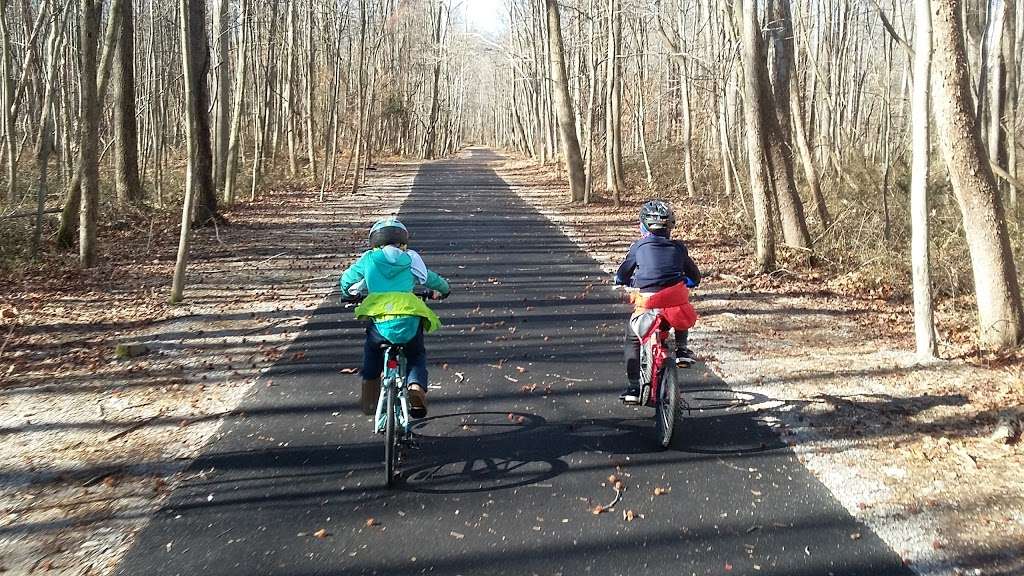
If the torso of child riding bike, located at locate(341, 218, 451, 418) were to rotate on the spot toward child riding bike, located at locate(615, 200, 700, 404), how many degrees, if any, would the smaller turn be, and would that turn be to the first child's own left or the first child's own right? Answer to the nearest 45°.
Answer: approximately 90° to the first child's own right

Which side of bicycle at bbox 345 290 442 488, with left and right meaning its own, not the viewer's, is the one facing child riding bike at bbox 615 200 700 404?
right

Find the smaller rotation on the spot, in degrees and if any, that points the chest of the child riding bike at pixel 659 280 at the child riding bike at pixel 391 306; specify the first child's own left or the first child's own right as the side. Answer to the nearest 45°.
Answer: approximately 135° to the first child's own left

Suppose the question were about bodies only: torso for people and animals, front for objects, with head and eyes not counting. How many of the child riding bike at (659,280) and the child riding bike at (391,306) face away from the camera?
2

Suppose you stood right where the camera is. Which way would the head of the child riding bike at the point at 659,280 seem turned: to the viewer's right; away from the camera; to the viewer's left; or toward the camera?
away from the camera

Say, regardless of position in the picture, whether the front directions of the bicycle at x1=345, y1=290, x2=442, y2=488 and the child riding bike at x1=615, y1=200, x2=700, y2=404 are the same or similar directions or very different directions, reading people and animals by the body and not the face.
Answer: same or similar directions

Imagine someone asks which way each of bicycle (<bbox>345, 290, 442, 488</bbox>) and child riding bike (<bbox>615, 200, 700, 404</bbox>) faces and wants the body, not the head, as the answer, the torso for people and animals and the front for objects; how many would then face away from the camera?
2

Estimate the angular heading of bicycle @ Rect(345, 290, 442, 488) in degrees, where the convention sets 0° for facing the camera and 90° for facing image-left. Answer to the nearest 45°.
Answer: approximately 180°

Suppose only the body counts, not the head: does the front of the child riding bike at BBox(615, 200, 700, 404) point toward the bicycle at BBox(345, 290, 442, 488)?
no

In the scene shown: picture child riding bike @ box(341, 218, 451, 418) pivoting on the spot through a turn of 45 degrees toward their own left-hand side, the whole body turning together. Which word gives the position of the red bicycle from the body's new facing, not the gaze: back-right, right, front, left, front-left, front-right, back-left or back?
back-right

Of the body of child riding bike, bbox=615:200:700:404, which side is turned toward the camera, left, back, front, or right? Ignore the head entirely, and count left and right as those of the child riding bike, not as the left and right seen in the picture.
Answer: back

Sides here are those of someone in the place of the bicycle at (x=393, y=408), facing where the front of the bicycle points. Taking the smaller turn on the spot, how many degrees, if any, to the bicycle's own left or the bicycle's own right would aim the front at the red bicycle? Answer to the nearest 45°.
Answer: approximately 90° to the bicycle's own right

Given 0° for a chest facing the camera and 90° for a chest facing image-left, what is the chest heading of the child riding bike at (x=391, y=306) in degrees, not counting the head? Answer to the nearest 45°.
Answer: approximately 180°
